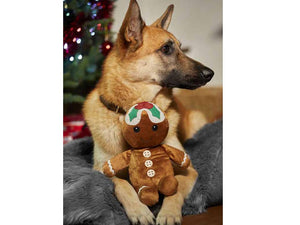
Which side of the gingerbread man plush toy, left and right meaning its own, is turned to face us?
front
